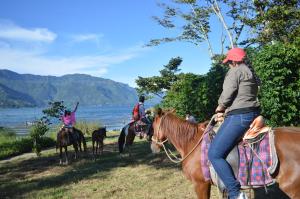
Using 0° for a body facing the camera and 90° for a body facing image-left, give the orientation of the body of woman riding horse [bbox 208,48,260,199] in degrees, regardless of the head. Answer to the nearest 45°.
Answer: approximately 90°

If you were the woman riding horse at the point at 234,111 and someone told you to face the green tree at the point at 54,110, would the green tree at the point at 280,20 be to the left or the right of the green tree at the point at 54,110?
right

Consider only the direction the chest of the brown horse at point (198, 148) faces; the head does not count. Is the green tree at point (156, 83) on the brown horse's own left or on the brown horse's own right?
on the brown horse's own right

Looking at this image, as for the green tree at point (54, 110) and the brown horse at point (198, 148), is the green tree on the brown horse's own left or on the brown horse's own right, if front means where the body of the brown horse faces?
on the brown horse's own right

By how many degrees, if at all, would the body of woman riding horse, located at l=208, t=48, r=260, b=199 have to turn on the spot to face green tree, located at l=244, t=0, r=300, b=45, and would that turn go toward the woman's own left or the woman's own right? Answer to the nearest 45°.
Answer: approximately 90° to the woman's own right

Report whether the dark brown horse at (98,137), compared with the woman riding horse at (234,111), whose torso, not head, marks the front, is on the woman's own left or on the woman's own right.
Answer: on the woman's own right

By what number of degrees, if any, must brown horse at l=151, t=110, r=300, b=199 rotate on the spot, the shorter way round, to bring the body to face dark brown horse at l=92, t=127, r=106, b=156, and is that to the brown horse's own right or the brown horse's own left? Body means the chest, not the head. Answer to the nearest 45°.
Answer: approximately 45° to the brown horse's own right

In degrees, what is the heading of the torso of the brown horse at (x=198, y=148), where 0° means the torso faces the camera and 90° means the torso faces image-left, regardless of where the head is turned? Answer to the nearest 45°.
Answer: approximately 90°
